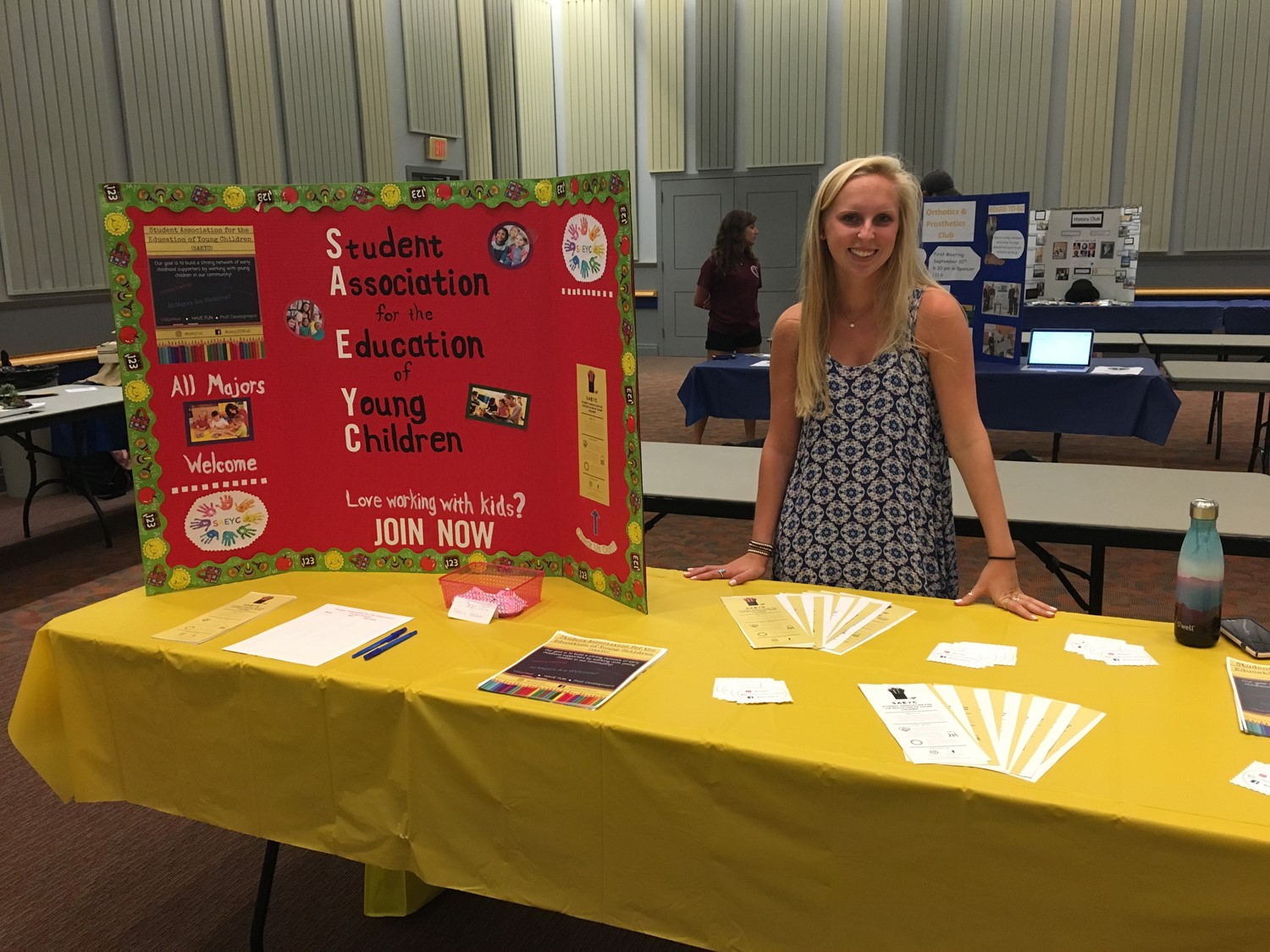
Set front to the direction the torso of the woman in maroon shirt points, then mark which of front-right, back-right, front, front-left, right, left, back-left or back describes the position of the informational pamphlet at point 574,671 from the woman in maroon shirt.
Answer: front-right

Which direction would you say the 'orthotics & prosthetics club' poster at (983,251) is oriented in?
toward the camera

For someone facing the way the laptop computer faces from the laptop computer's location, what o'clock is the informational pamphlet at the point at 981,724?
The informational pamphlet is roughly at 12 o'clock from the laptop computer.

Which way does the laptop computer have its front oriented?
toward the camera

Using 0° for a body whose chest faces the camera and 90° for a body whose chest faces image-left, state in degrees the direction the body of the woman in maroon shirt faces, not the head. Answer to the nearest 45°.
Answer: approximately 315°

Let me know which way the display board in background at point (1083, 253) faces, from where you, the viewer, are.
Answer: facing the viewer

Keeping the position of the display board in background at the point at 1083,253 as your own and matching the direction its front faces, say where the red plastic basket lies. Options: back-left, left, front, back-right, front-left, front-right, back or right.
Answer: front

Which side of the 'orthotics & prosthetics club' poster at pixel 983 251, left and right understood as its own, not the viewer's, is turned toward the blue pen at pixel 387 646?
front

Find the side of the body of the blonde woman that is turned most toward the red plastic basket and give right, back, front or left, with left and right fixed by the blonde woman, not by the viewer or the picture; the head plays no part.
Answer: right

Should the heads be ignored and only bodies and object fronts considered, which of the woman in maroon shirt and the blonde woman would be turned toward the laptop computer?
the woman in maroon shirt

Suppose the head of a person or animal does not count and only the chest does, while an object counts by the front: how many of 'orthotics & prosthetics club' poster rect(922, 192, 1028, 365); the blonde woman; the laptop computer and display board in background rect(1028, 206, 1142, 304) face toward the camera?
4

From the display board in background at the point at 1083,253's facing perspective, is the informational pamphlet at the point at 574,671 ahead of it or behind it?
ahead

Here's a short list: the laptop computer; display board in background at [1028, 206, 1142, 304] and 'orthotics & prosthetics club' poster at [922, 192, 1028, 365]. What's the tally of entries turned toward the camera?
3

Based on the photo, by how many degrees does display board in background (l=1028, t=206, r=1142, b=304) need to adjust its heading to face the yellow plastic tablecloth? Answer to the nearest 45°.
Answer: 0° — it already faces it
